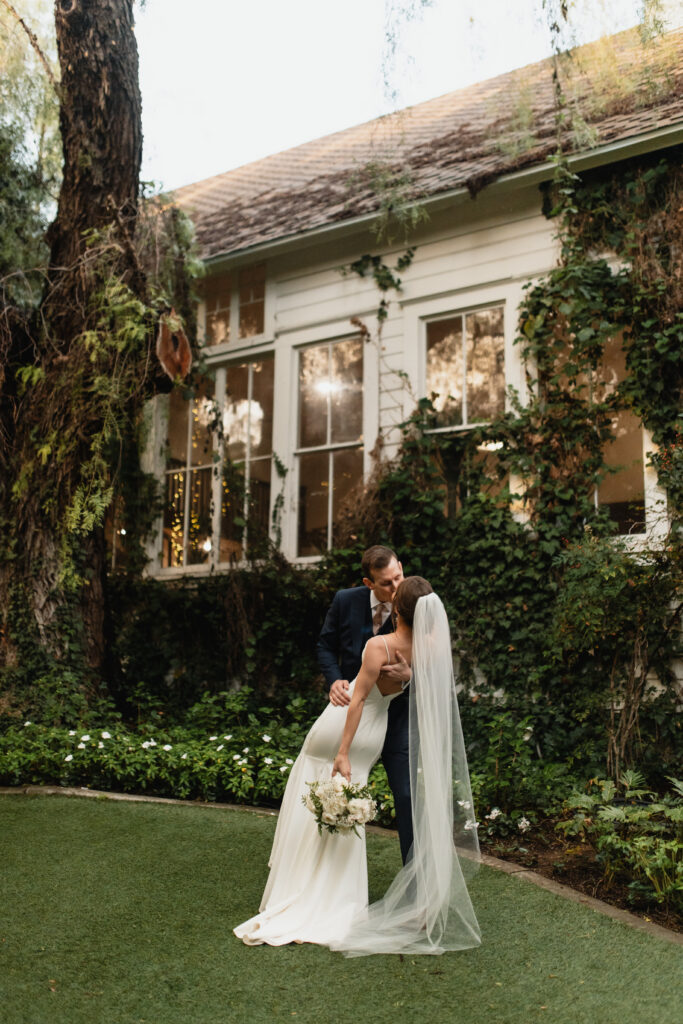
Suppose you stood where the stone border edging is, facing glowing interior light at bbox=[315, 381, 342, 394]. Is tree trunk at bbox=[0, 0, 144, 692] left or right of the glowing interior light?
left

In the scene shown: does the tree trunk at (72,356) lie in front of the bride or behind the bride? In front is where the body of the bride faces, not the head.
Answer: in front

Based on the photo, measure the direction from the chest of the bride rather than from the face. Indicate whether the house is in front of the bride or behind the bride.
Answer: in front

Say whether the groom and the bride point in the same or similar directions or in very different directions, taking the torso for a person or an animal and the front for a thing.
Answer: very different directions
